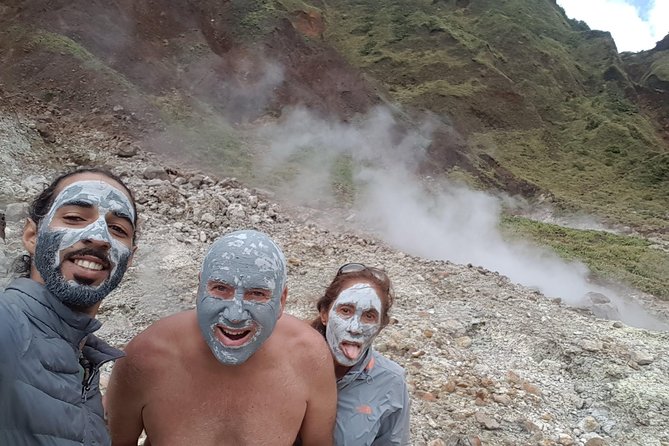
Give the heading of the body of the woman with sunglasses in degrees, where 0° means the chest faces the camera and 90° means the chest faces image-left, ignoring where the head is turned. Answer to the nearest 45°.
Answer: approximately 0°

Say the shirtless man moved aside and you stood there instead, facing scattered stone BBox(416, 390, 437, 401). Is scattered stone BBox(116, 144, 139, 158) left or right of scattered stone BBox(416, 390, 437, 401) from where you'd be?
left

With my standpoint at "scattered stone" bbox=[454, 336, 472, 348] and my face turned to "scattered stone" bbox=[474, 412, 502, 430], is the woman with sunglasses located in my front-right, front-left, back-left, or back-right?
front-right

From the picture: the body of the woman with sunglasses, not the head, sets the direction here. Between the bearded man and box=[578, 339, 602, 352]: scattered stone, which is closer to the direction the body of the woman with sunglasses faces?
the bearded man

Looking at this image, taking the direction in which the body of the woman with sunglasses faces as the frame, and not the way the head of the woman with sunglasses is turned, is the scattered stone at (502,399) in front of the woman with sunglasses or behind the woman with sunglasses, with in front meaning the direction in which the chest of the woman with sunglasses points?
behind

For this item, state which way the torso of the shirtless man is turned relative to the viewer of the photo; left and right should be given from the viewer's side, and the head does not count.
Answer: facing the viewer

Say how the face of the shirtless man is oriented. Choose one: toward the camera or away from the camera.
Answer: toward the camera

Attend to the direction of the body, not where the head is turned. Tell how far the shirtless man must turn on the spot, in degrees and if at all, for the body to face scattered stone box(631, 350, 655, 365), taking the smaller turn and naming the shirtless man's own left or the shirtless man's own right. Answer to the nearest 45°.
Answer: approximately 135° to the shirtless man's own left

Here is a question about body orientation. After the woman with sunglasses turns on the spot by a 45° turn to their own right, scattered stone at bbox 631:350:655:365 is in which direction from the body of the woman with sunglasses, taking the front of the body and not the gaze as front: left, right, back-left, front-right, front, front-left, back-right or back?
back

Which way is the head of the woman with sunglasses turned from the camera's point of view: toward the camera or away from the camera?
toward the camera

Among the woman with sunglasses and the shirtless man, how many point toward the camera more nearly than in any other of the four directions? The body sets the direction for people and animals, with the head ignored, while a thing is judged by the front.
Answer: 2

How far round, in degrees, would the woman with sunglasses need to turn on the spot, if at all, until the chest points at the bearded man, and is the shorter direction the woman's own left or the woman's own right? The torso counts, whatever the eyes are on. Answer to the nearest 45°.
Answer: approximately 45° to the woman's own right

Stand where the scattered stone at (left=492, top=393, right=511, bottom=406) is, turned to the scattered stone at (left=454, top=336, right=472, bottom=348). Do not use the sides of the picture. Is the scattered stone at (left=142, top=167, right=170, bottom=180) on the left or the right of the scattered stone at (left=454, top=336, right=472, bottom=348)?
left

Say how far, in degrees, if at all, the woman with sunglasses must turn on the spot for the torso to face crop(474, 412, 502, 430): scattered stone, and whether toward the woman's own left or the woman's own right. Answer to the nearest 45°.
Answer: approximately 135° to the woman's own left

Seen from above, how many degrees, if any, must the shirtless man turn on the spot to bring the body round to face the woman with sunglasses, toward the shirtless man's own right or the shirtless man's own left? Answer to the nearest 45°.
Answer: approximately 135° to the shirtless man's own left

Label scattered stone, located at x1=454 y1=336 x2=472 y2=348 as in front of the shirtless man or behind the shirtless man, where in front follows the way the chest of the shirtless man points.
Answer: behind

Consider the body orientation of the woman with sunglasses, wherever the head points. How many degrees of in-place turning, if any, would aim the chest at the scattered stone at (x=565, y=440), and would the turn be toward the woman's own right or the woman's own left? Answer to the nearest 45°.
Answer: approximately 135° to the woman's own left

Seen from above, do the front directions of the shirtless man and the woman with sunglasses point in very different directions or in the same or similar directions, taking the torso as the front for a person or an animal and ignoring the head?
same or similar directions
